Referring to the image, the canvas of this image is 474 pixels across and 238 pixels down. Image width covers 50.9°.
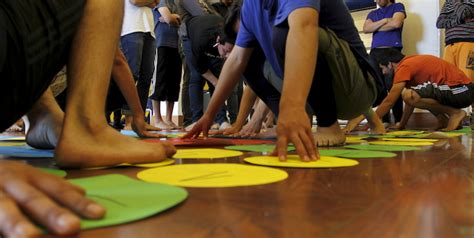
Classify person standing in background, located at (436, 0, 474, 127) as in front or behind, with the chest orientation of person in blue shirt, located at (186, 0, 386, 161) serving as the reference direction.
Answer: behind

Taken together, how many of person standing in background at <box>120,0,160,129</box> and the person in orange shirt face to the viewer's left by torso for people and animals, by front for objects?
1

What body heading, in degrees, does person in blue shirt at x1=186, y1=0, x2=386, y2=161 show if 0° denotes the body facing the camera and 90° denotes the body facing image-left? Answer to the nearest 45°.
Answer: approximately 45°

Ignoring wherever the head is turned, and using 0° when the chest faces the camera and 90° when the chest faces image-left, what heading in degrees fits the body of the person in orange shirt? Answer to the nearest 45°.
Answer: approximately 90°

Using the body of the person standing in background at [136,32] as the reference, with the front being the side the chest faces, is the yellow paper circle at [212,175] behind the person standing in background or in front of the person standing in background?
in front

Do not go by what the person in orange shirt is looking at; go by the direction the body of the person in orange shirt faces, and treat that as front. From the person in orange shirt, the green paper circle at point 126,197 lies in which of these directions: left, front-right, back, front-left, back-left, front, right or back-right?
left

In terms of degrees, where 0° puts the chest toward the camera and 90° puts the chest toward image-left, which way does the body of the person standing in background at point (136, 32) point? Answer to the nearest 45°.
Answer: approximately 315°

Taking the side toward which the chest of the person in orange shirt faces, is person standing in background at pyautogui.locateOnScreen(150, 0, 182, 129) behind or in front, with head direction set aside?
in front

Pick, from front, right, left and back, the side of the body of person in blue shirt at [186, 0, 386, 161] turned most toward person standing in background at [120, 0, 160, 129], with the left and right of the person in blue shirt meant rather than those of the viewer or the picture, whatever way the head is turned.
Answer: right

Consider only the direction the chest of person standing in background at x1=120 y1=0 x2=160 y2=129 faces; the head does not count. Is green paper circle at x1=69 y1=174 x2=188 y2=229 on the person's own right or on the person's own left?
on the person's own right

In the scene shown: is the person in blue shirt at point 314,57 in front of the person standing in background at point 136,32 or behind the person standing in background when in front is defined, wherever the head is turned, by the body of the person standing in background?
in front
